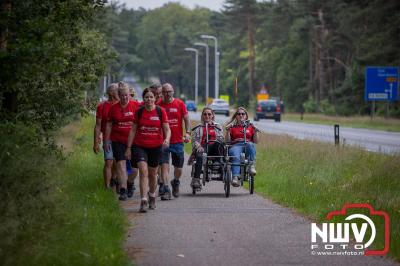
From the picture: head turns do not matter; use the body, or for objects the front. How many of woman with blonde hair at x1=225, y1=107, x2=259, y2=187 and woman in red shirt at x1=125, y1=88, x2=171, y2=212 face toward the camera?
2

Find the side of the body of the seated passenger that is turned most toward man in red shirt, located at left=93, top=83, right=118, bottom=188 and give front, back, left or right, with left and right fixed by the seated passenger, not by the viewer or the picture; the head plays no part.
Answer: right

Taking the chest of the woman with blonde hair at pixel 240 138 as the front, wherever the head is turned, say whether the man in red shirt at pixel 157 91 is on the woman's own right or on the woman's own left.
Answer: on the woman's own right

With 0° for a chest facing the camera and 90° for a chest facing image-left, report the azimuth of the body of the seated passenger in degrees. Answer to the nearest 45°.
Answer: approximately 0°

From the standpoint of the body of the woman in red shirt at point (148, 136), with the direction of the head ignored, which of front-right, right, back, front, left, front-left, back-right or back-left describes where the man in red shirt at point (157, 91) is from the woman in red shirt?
back

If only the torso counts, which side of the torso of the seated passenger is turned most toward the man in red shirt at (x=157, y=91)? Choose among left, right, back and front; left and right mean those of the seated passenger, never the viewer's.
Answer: right
